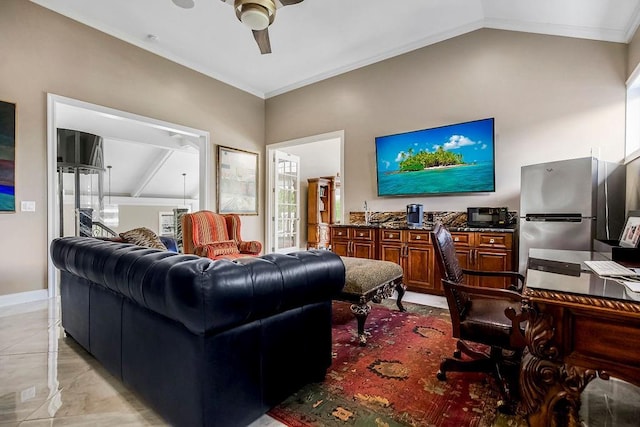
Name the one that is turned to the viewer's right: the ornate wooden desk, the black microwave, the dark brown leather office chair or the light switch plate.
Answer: the dark brown leather office chair

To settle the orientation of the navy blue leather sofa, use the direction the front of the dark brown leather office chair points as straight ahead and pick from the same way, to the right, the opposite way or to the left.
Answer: to the left

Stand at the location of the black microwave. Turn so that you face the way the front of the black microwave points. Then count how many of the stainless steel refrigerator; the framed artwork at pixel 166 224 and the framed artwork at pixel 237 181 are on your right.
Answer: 2

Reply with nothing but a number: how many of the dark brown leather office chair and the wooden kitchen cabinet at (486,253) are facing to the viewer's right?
1

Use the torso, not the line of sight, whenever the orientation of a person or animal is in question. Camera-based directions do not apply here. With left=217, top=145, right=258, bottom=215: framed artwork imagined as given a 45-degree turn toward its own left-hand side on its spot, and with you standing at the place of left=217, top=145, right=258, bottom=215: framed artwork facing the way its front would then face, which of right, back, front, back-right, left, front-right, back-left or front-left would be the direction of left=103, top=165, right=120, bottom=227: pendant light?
back-left

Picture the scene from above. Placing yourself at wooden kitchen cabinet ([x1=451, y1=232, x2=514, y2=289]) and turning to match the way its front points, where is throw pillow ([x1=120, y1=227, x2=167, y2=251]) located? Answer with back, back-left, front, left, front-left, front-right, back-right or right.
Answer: front-right

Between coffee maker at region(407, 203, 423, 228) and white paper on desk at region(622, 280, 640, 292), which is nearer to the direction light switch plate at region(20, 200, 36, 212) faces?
the white paper on desk

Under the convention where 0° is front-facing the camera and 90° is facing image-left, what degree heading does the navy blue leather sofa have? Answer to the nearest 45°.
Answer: approximately 225°

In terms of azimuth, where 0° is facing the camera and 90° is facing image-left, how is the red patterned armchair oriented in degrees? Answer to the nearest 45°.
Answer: approximately 315°

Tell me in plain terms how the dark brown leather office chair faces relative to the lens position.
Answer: facing to the right of the viewer

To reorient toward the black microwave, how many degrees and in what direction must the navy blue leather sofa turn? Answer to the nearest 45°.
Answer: approximately 45° to its right
